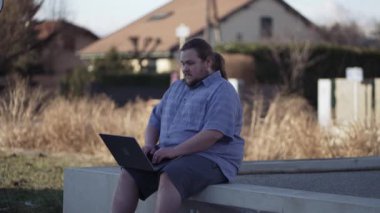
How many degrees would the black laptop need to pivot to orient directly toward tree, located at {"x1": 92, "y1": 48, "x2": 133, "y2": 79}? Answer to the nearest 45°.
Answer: approximately 45° to its left

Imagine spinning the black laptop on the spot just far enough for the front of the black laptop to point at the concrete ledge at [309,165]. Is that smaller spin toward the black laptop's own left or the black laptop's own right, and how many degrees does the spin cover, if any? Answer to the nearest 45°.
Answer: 0° — it already faces it

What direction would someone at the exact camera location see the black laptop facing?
facing away from the viewer and to the right of the viewer

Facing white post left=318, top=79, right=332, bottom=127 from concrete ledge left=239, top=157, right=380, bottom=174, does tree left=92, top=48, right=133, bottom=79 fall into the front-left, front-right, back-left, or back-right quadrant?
front-left

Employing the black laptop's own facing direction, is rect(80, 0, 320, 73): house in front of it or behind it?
in front

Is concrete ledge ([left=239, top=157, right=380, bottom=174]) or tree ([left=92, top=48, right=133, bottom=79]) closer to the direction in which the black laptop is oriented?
the concrete ledge

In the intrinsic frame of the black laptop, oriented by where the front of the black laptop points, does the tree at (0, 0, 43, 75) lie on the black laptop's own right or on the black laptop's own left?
on the black laptop's own left
